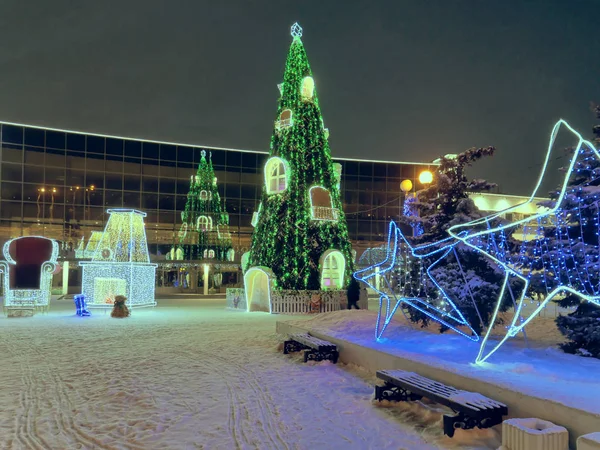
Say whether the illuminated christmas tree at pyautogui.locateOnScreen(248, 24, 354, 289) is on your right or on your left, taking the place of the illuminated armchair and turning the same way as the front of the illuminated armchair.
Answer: on your left

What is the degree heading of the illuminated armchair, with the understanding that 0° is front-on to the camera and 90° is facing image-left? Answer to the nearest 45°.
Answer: approximately 0°

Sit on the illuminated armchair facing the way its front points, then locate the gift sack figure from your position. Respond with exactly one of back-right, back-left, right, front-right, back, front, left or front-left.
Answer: front-left

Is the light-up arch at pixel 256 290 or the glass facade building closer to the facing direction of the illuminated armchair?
the light-up arch

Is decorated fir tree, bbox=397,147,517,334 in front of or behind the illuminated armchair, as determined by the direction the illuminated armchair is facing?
in front

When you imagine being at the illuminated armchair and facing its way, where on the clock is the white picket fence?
The white picket fence is roughly at 10 o'clock from the illuminated armchair.

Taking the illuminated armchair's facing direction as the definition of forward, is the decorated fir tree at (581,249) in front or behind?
in front

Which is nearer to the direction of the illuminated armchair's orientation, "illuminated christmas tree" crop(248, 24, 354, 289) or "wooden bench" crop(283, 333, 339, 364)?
the wooden bench

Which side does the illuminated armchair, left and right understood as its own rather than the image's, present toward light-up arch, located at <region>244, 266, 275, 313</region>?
left
